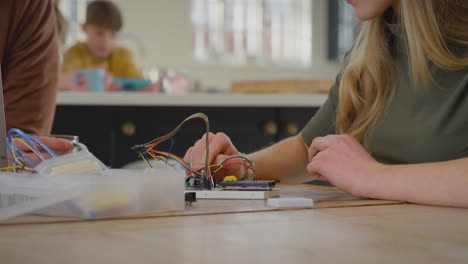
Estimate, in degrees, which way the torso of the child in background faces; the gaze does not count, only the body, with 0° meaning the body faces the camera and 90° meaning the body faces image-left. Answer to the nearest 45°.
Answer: approximately 0°

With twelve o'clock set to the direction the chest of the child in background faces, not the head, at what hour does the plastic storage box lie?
The plastic storage box is roughly at 12 o'clock from the child in background.

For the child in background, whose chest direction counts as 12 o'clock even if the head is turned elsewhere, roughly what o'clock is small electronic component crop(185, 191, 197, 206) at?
The small electronic component is roughly at 12 o'clock from the child in background.

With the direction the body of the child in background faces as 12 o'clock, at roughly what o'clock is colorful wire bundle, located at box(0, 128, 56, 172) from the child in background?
The colorful wire bundle is roughly at 12 o'clock from the child in background.

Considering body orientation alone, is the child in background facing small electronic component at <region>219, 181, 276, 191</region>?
yes
